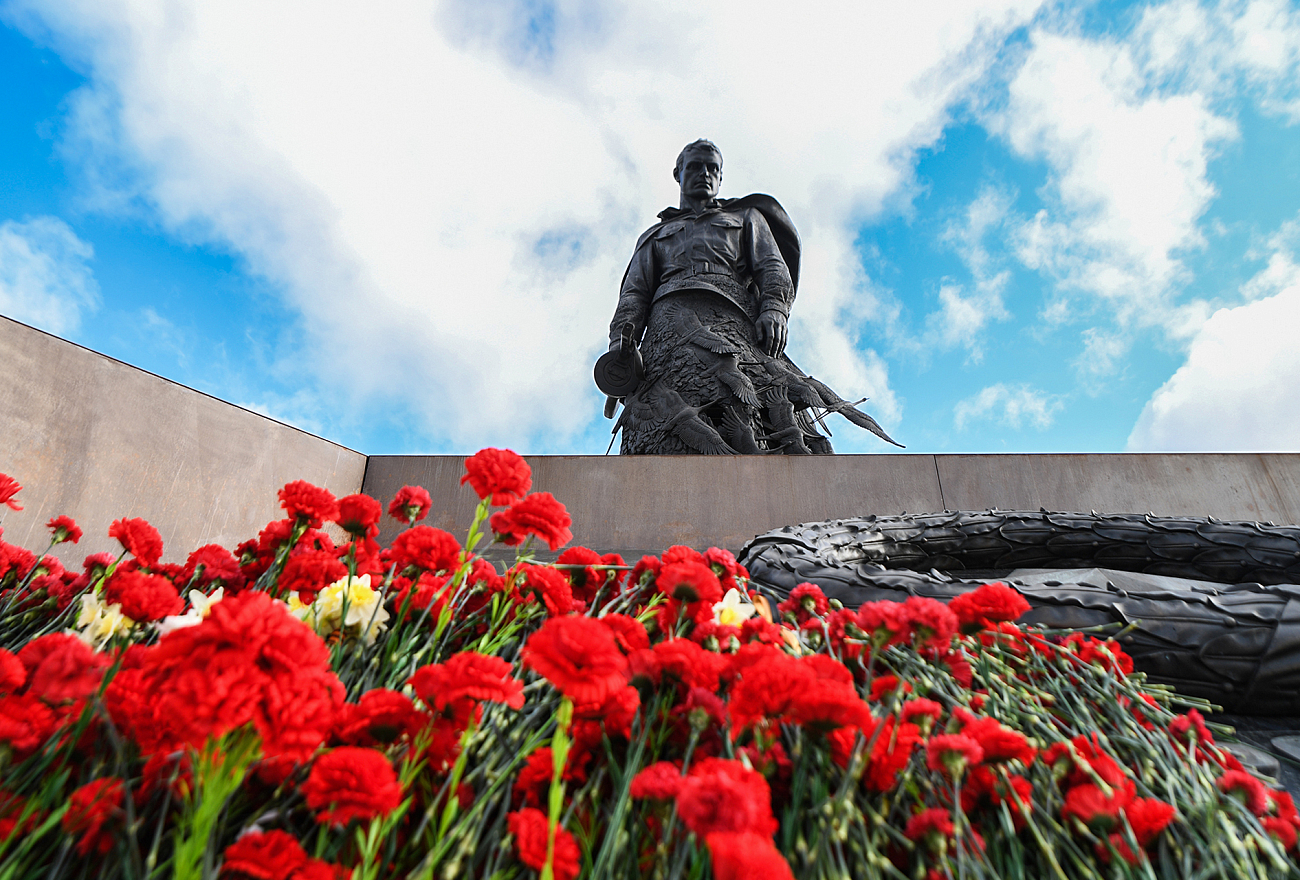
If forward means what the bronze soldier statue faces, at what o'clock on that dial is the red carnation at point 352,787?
The red carnation is roughly at 12 o'clock from the bronze soldier statue.

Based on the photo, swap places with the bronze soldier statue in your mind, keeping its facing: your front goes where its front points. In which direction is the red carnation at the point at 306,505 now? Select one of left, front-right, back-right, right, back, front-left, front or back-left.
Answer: front

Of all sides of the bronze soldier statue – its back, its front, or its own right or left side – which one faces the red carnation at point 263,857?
front

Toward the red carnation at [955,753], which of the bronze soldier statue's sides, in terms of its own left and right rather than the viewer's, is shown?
front

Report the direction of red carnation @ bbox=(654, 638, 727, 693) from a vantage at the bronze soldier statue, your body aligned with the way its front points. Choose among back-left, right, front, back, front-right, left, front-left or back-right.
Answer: front

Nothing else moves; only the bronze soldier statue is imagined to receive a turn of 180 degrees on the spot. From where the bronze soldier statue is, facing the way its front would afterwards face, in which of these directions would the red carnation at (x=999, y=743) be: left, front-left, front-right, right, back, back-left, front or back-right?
back

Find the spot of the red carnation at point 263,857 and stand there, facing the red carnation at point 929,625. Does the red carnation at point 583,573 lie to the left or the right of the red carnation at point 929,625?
left

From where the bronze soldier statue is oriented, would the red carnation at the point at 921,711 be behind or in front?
in front

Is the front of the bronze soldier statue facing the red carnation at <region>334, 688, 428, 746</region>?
yes

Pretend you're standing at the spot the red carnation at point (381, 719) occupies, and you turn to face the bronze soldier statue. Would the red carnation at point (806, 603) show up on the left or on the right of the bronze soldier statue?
right

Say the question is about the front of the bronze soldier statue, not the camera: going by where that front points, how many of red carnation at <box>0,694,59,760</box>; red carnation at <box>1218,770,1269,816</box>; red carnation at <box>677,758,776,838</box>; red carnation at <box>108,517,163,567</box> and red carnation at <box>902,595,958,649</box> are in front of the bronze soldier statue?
5

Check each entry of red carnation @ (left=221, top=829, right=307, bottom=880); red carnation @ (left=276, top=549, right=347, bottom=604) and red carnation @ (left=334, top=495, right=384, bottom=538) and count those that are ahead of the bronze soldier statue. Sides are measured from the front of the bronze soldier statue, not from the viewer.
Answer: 3

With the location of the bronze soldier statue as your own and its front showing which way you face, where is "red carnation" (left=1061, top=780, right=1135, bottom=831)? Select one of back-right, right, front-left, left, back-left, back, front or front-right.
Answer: front

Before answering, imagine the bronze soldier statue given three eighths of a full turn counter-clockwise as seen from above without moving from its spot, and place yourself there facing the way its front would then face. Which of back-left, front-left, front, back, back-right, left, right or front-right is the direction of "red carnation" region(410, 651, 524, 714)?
back-right

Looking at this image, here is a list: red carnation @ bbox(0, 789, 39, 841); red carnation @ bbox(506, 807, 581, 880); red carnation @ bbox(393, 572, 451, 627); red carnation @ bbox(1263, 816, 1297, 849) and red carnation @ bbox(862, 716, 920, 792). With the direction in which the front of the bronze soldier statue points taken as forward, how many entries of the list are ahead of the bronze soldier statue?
5

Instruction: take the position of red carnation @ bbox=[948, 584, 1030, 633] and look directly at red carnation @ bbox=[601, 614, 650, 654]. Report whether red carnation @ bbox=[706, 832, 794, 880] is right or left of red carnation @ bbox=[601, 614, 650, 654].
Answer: left

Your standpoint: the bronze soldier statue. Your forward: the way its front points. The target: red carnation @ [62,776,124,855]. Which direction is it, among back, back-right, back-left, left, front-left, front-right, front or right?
front

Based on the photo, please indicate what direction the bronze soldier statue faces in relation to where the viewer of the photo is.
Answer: facing the viewer

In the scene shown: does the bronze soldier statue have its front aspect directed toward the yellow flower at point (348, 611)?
yes

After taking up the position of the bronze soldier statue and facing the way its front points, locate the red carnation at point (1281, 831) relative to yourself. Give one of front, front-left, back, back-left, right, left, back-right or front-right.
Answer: front
